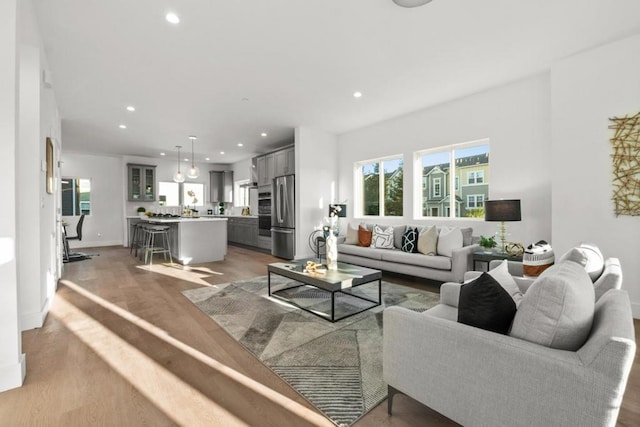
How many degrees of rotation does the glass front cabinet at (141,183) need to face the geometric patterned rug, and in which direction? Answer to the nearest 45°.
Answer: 0° — it already faces it

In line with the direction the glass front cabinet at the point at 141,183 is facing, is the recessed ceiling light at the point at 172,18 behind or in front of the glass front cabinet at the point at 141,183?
in front

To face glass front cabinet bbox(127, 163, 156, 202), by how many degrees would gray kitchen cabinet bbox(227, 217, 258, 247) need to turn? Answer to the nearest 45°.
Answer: approximately 45° to its right

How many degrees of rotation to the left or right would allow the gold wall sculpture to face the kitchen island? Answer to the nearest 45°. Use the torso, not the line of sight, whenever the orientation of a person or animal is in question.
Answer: approximately 90° to its right

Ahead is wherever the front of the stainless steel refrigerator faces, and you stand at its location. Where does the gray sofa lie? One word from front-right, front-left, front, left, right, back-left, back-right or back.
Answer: left

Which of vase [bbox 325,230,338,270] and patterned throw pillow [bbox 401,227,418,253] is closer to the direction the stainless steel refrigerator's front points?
the vase

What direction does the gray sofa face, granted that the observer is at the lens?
facing the viewer and to the left of the viewer

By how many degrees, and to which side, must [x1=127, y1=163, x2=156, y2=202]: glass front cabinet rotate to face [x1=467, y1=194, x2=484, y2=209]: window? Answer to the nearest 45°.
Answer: approximately 45° to its left

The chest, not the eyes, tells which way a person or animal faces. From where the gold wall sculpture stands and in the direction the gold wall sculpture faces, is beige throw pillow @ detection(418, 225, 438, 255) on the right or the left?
on its right

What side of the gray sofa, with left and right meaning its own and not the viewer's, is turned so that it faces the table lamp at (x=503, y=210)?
left

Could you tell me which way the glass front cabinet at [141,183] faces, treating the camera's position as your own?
facing the viewer

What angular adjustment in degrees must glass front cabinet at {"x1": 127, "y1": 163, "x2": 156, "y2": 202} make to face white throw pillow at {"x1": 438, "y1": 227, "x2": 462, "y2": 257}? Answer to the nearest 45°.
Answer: approximately 45° to its left

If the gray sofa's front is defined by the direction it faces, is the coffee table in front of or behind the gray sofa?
in front

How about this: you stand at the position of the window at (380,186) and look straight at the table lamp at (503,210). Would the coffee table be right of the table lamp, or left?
right
